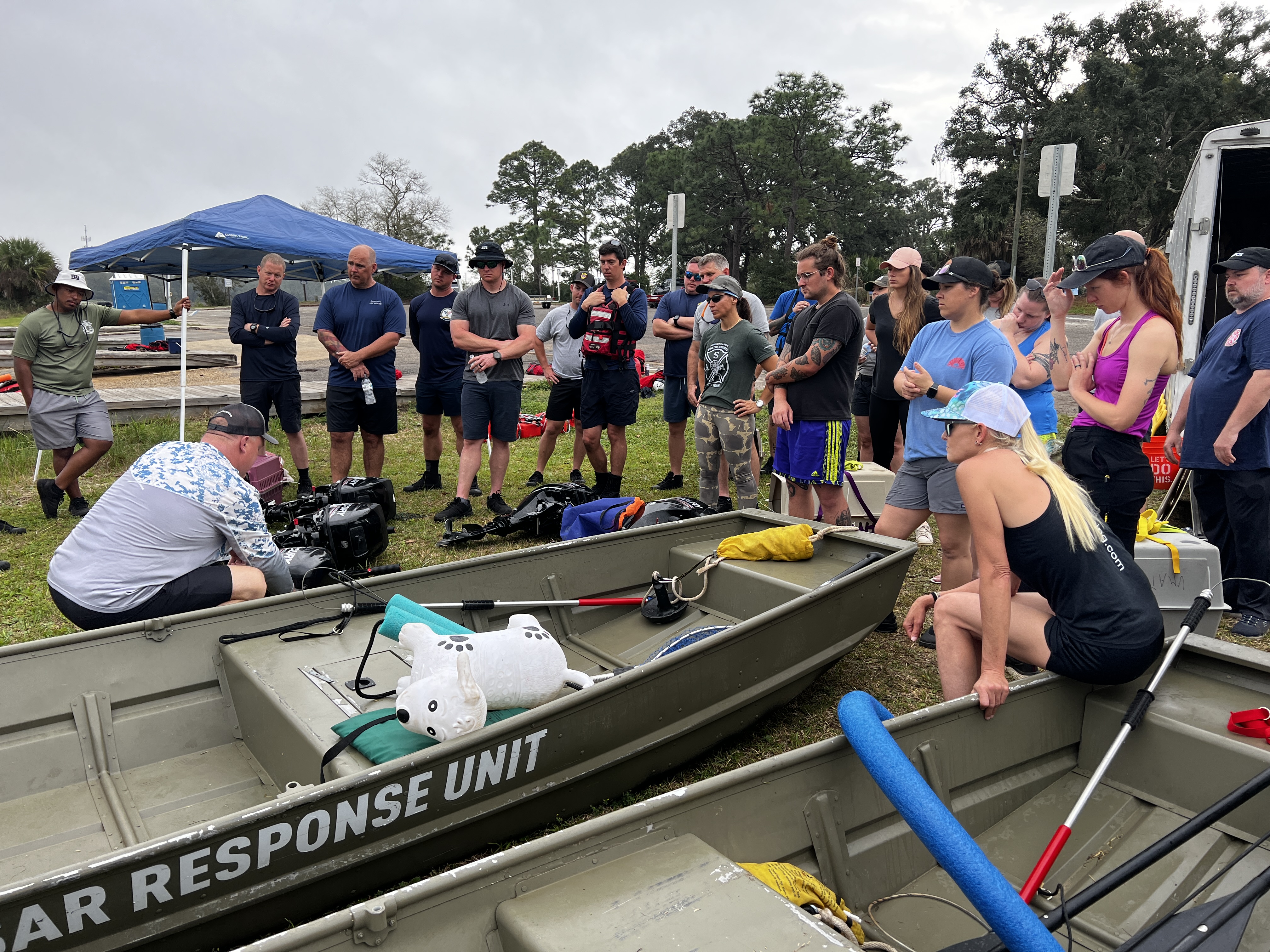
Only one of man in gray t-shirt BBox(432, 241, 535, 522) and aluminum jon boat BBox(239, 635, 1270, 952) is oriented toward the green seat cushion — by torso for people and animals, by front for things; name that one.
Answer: the man in gray t-shirt

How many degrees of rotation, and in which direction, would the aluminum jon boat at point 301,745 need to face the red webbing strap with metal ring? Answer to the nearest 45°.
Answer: approximately 45° to its right

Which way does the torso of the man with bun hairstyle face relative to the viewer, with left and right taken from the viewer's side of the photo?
facing the viewer and to the left of the viewer

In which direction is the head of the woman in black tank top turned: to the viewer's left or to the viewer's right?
to the viewer's left

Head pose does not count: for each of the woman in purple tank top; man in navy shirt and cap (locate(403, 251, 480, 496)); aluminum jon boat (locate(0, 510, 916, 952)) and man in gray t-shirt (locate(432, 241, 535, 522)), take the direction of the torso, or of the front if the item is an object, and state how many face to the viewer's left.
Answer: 1

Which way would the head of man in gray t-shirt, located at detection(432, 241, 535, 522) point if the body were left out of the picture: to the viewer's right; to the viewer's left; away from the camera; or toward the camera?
toward the camera

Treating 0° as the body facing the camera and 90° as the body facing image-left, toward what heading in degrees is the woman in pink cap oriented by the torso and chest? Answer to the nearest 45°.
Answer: approximately 45°

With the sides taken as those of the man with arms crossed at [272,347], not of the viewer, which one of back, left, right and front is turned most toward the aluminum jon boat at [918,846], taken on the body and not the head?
front

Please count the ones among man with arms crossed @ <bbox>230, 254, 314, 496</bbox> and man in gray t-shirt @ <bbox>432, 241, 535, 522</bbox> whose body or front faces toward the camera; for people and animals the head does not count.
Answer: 2

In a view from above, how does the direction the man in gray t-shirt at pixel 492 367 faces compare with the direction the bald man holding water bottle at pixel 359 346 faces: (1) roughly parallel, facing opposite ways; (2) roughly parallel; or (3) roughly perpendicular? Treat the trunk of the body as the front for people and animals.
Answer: roughly parallel

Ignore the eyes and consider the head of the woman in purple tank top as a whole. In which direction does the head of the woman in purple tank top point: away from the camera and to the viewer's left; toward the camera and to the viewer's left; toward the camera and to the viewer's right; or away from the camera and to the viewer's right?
toward the camera and to the viewer's left

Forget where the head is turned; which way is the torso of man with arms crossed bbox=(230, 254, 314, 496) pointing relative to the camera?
toward the camera

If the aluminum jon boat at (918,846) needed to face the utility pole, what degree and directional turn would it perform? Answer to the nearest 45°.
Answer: approximately 45° to its left

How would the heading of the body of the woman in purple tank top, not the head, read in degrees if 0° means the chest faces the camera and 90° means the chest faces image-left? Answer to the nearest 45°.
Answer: approximately 90°

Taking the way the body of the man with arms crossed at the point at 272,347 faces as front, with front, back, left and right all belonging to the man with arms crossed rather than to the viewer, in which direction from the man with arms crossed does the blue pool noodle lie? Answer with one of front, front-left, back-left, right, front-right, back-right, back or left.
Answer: front

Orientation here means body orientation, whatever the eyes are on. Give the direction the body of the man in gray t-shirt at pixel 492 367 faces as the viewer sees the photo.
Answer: toward the camera

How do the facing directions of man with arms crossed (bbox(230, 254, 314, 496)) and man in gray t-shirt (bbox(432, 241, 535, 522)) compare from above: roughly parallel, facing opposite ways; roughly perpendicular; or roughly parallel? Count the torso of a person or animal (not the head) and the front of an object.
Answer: roughly parallel

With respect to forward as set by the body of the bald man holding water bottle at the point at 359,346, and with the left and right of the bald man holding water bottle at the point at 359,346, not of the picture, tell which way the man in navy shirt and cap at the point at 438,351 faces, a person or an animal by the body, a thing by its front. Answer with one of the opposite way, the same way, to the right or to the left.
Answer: the same way

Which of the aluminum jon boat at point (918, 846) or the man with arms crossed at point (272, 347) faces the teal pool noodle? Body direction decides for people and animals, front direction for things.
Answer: the man with arms crossed
